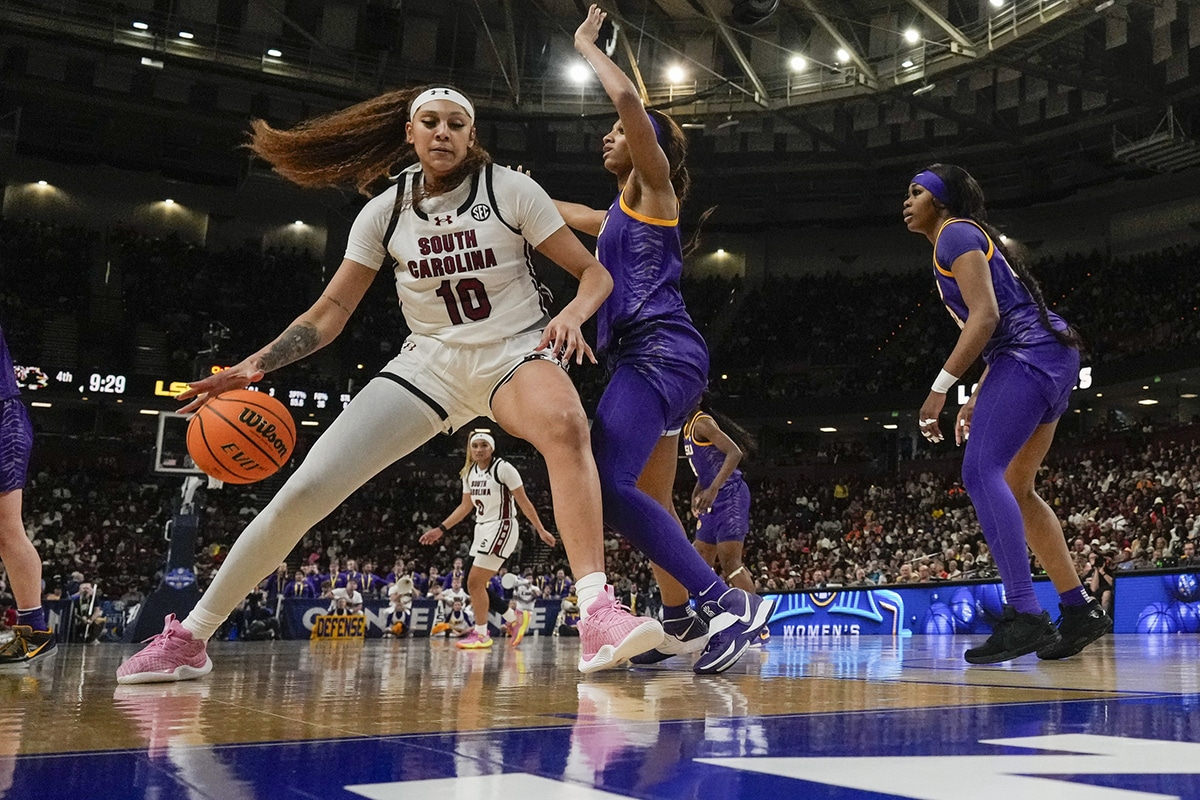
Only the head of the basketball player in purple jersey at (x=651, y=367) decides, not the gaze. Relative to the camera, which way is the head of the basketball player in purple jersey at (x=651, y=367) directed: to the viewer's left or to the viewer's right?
to the viewer's left

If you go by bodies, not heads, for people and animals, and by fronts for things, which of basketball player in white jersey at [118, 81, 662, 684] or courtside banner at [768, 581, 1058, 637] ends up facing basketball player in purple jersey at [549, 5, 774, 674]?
the courtside banner

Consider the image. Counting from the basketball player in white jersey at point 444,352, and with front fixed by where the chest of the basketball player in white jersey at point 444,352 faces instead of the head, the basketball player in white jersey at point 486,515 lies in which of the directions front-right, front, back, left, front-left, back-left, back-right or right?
back

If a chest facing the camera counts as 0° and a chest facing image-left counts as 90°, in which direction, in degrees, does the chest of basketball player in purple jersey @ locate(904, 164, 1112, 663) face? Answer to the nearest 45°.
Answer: approximately 90°

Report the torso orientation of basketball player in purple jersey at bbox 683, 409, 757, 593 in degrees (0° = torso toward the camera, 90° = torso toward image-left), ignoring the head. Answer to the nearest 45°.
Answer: approximately 45°

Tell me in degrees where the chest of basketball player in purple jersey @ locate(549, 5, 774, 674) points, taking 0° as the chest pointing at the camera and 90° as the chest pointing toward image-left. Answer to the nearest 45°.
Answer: approximately 90°

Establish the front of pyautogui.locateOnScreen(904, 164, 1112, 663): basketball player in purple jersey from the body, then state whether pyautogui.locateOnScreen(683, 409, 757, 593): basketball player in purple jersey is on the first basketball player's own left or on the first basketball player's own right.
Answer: on the first basketball player's own right
